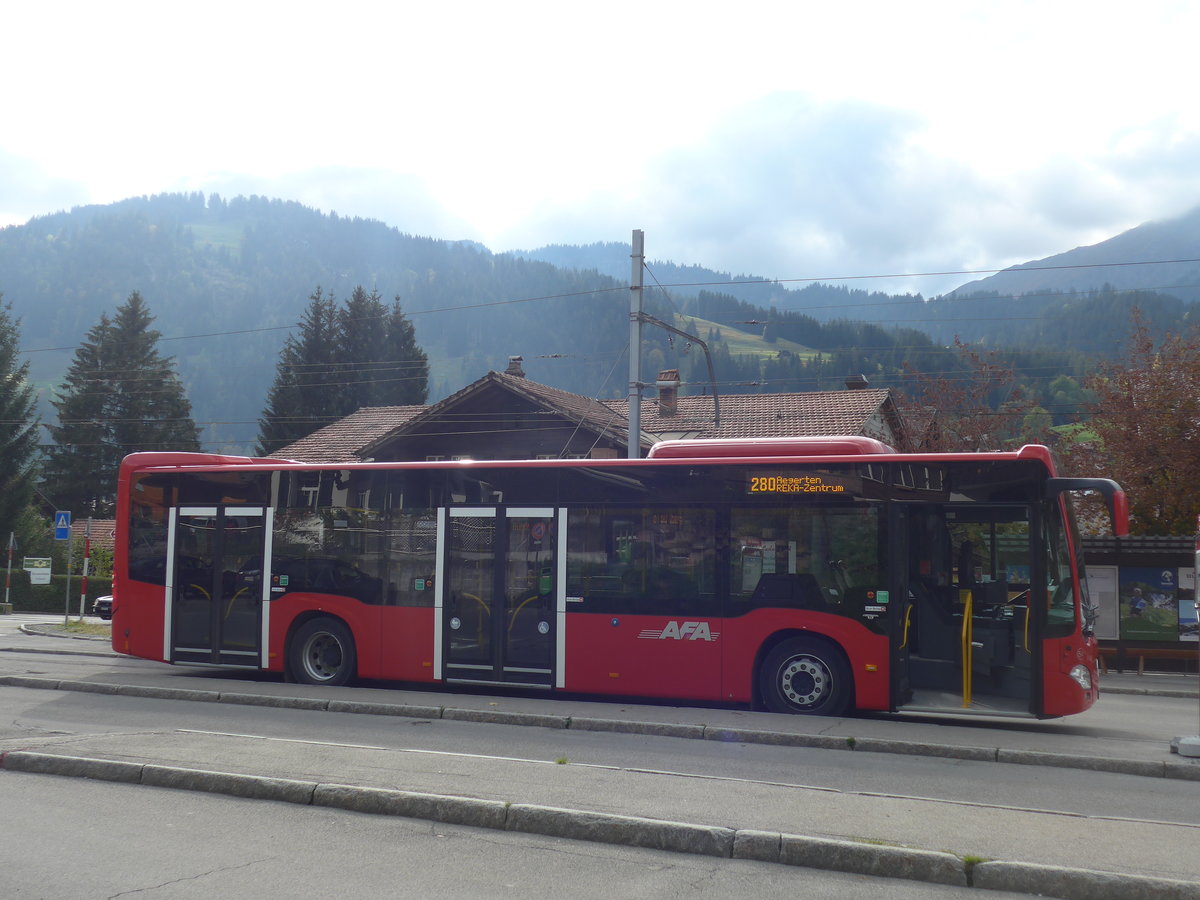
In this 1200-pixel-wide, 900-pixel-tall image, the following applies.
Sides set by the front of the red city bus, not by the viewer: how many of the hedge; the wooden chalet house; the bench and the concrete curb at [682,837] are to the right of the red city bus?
1

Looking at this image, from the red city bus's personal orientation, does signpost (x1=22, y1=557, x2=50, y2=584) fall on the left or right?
on its left

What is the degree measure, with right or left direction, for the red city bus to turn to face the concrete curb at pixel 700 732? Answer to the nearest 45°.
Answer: approximately 90° to its right

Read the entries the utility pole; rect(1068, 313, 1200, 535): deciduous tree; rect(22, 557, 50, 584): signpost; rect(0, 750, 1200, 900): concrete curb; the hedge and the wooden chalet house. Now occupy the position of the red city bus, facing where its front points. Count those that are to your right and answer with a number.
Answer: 1

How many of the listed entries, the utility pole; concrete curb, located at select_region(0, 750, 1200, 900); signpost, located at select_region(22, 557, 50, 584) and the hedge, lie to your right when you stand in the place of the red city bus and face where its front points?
1

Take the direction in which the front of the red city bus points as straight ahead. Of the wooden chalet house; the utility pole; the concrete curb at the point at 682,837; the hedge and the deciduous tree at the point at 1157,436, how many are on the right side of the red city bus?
1

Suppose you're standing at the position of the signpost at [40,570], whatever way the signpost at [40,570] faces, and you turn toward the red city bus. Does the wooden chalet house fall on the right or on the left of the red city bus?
left

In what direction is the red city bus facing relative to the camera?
to the viewer's right

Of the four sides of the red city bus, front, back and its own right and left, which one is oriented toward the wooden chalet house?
left

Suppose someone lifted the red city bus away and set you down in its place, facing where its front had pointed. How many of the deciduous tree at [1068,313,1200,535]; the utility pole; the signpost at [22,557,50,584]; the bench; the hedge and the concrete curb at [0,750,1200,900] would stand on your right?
1

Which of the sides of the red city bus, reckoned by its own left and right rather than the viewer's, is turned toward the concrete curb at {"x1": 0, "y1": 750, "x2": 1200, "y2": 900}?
right

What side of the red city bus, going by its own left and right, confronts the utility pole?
left

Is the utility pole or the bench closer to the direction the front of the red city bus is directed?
the bench

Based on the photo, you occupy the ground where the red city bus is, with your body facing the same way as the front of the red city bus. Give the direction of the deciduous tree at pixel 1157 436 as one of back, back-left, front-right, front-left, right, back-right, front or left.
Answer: front-left

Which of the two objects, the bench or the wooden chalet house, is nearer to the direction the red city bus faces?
the bench

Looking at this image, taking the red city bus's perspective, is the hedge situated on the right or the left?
on its left

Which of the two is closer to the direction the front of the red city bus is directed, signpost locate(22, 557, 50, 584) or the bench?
the bench
